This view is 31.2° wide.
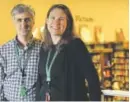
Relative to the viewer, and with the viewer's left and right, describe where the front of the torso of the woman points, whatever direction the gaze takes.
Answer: facing the viewer and to the left of the viewer
